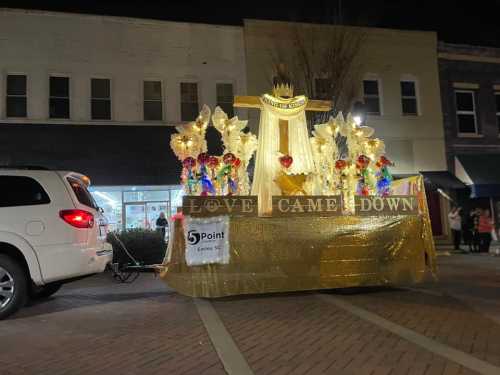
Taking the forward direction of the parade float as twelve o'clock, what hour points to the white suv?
The white suv is roughly at 11 o'clock from the parade float.

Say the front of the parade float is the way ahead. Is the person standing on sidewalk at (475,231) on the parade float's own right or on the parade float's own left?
on the parade float's own right

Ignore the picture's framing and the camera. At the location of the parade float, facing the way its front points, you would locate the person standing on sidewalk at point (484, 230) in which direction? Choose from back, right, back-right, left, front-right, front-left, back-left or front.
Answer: back-right

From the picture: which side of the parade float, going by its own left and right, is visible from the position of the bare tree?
right

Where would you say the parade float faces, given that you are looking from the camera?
facing to the left of the viewer

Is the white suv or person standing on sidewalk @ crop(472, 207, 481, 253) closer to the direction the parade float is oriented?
the white suv
